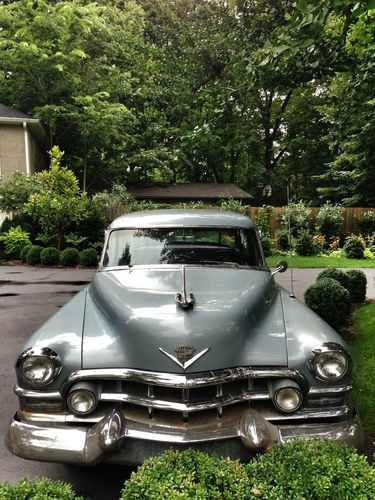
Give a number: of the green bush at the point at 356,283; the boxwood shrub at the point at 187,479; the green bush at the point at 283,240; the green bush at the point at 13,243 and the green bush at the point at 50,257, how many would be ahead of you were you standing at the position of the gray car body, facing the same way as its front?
1

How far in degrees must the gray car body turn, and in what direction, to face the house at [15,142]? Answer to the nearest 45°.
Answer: approximately 135° to its right

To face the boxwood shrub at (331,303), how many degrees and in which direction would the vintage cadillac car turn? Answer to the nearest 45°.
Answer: approximately 135° to its left

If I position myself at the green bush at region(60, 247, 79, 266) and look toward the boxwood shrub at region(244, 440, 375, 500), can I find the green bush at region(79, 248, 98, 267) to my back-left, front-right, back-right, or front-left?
front-left

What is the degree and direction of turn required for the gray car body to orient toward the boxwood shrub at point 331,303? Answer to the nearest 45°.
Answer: approximately 135° to its left

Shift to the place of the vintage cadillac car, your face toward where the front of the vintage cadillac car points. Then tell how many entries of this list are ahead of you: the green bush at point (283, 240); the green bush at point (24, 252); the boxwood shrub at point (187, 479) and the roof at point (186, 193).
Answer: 1

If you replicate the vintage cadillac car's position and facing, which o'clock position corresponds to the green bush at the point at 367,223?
The green bush is roughly at 7 o'clock from the vintage cadillac car.

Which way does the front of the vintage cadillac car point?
toward the camera

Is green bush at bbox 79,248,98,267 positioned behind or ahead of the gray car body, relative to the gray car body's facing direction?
behind

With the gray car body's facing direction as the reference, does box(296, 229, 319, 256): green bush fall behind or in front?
behind

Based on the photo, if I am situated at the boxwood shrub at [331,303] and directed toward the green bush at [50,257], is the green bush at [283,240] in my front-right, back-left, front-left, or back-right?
front-right

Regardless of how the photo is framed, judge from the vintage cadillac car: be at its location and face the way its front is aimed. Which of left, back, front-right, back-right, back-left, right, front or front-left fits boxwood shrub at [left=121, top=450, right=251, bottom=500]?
front
